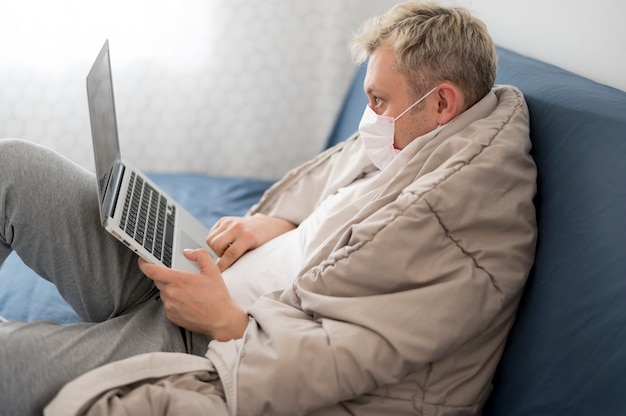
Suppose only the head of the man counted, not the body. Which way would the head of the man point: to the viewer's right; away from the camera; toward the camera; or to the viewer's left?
to the viewer's left

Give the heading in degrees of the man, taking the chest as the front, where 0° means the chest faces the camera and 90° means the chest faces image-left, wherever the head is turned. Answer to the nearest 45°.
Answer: approximately 90°
